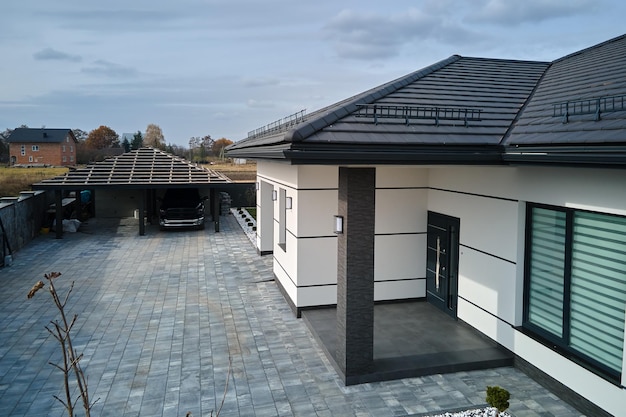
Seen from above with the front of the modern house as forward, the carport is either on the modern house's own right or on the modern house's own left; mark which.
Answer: on the modern house's own right

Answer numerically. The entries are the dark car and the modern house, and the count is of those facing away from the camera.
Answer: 0

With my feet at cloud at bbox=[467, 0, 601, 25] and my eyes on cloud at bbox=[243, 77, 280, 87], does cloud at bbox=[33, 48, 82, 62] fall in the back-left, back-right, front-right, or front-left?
front-left

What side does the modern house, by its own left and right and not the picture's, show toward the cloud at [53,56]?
right

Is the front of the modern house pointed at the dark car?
no

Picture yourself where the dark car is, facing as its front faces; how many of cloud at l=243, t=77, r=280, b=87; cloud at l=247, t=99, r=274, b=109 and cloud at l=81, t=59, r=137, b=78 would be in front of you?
0

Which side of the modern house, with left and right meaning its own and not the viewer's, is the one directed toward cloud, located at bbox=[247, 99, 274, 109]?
right

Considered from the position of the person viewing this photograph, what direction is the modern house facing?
facing the viewer and to the left of the viewer

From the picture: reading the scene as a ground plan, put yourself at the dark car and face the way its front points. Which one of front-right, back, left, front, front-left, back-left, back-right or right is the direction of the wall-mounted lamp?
front

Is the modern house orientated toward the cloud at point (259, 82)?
no

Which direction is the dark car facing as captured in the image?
toward the camera

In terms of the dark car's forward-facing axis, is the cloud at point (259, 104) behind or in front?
behind

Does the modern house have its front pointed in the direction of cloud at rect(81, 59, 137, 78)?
no

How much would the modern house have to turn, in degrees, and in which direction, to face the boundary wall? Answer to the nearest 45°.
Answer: approximately 90° to its right

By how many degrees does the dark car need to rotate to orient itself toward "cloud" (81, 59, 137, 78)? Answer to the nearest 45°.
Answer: approximately 180°
